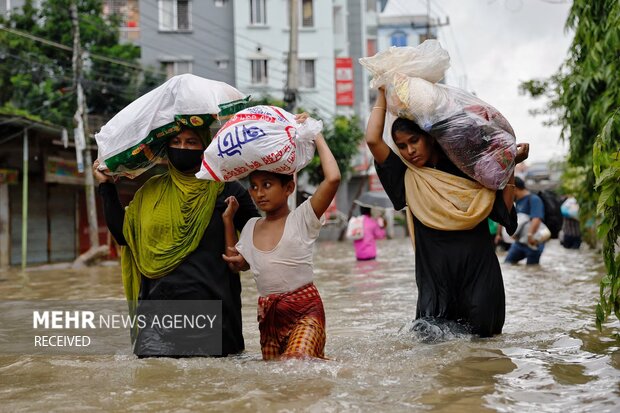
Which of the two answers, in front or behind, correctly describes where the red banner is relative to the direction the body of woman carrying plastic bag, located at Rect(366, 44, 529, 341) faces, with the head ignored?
behind

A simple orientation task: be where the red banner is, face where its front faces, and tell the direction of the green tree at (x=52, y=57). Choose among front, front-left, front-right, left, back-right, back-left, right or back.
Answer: front-right

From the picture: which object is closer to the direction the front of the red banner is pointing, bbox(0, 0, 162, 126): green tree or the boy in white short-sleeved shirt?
the boy in white short-sleeved shirt

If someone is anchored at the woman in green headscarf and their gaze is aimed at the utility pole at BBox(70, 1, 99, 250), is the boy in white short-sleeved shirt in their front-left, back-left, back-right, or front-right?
back-right

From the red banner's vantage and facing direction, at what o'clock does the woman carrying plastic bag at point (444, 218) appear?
The woman carrying plastic bag is roughly at 12 o'clock from the red banner.

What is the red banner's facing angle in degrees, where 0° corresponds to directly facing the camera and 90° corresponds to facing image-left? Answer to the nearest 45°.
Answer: approximately 0°

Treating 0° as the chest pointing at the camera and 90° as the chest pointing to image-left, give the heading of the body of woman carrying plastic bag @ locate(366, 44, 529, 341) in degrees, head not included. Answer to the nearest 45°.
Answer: approximately 0°

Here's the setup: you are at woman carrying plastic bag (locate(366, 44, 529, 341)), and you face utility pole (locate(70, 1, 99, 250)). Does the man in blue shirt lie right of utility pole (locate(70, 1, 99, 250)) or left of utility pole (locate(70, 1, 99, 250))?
right

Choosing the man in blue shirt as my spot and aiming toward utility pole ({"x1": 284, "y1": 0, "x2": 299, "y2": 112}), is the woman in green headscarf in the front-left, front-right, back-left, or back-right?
back-left

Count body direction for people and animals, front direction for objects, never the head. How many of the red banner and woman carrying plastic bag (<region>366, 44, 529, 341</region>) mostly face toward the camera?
2

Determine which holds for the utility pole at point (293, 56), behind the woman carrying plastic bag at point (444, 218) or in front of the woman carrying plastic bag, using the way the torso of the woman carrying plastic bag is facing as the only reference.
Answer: behind
